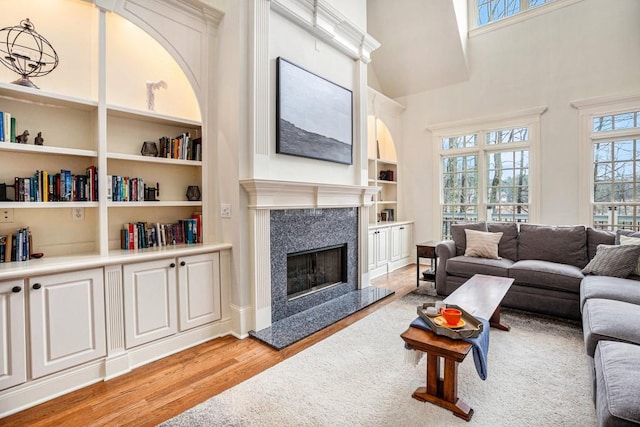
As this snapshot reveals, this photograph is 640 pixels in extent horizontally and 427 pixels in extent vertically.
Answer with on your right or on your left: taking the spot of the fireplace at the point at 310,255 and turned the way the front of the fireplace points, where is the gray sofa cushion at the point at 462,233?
on your left

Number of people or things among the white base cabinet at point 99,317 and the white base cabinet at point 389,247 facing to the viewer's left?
0

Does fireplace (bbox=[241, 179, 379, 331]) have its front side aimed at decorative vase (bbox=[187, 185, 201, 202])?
no

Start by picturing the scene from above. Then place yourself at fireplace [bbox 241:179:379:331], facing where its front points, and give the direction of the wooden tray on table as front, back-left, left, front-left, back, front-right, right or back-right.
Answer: front

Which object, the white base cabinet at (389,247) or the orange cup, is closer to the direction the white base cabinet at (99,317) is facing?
the orange cup

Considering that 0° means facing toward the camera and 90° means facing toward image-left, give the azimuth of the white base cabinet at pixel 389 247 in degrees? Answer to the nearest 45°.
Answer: approximately 315°

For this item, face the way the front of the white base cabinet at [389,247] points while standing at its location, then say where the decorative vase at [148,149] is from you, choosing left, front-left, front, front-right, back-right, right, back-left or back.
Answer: right

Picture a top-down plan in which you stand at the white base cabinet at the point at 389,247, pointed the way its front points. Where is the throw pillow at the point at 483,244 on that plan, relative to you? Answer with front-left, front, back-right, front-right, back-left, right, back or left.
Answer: front

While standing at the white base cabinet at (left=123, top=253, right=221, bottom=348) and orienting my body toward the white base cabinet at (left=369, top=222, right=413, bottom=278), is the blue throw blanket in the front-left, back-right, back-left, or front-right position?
front-right

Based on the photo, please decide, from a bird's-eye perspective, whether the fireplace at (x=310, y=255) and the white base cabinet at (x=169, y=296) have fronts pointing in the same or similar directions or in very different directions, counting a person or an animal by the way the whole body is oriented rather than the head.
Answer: same or similar directions

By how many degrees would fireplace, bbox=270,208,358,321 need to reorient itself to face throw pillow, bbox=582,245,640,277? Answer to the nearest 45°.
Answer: approximately 45° to its left

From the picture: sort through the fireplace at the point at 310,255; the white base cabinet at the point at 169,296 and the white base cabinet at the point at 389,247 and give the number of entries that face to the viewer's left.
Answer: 0

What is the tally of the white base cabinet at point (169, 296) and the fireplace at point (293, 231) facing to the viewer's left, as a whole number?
0

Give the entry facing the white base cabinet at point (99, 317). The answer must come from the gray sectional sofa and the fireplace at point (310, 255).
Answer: the gray sectional sofa

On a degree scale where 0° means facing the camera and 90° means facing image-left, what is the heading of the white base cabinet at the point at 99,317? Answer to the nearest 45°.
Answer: approximately 315°

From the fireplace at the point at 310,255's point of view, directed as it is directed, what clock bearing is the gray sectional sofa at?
The gray sectional sofa is roughly at 11 o'clock from the fireplace.

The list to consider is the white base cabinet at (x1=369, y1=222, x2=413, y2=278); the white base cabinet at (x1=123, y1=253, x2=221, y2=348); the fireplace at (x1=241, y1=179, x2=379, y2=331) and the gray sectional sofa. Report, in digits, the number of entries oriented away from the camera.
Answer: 0

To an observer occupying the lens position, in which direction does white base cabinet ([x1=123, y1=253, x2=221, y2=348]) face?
facing the viewer and to the right of the viewer
